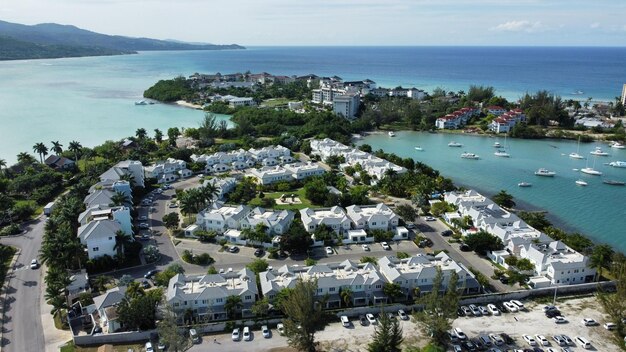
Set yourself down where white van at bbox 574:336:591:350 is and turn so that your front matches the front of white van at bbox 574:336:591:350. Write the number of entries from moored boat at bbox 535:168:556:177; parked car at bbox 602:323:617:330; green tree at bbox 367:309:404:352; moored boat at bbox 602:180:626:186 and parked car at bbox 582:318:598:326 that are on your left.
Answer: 1

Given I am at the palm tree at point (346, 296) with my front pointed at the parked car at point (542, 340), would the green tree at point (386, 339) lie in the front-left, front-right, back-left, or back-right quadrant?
front-right

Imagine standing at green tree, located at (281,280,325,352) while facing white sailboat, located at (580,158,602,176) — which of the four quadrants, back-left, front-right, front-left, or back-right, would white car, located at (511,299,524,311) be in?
front-right

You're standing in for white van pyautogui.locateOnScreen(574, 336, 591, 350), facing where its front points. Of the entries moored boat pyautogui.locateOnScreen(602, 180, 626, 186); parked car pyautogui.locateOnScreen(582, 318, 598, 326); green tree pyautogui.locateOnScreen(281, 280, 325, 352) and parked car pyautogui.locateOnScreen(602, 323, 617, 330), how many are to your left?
1
